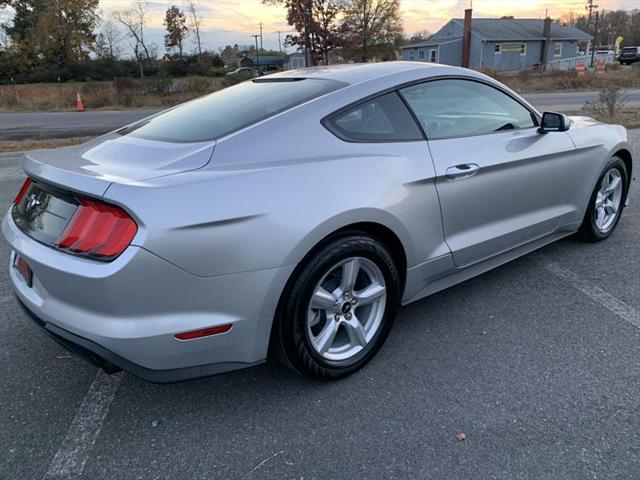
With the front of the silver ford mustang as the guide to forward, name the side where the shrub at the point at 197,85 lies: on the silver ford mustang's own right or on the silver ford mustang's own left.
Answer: on the silver ford mustang's own left

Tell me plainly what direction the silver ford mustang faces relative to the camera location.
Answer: facing away from the viewer and to the right of the viewer

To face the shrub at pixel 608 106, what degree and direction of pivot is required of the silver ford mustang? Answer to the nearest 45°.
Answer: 0° — it already faces it
